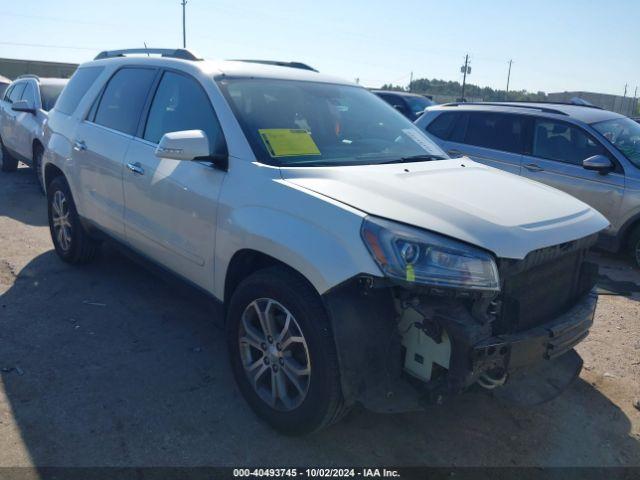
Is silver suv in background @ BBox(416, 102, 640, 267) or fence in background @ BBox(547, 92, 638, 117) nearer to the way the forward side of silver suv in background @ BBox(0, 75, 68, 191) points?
the silver suv in background

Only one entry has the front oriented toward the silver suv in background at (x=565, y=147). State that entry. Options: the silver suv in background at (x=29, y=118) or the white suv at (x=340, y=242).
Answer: the silver suv in background at (x=29, y=118)

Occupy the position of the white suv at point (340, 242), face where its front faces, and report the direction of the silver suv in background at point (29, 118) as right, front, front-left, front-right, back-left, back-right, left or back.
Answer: back

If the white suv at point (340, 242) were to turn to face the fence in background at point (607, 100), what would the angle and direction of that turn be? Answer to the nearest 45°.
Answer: approximately 90° to its left

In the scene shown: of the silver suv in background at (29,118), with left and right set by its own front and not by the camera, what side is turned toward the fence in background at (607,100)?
left
